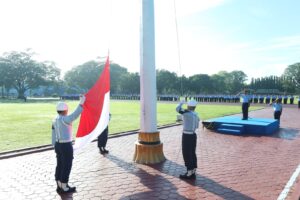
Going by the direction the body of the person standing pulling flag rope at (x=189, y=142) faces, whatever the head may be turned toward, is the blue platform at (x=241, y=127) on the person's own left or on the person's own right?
on the person's own right

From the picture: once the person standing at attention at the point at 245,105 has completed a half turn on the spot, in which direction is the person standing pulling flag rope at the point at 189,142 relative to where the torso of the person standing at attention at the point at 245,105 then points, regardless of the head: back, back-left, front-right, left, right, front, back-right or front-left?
back-right

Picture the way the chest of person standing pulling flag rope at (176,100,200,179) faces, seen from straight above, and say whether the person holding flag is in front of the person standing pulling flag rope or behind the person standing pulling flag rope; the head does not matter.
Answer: in front

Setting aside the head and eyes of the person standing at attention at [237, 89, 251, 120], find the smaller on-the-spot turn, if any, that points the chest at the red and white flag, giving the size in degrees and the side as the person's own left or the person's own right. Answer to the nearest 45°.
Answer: approximately 45° to the person's own left

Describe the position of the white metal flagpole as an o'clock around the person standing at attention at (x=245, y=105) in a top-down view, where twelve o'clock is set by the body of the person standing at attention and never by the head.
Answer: The white metal flagpole is roughly at 11 o'clock from the person standing at attention.

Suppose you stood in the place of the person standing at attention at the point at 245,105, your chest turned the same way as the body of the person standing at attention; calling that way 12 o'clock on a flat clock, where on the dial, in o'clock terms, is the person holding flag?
The person holding flag is roughly at 11 o'clock from the person standing at attention.
